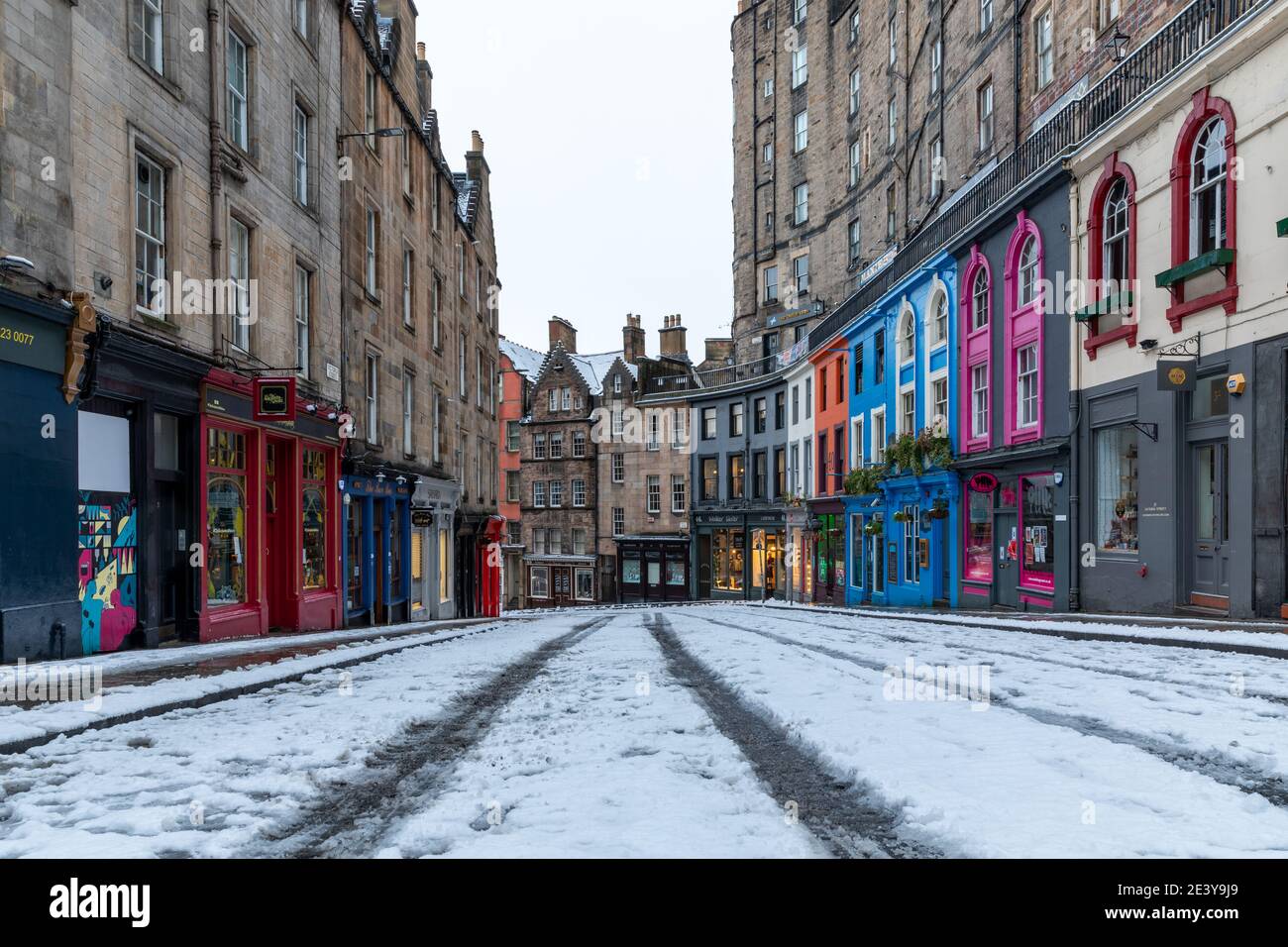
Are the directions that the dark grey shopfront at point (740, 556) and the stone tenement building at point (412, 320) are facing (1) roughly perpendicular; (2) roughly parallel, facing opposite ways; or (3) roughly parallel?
roughly perpendicular

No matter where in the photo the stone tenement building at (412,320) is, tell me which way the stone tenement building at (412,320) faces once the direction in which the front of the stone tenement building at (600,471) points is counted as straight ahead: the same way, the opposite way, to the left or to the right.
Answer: to the left

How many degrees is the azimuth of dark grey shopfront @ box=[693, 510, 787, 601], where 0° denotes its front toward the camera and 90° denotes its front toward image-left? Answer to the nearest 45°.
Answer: approximately 0°

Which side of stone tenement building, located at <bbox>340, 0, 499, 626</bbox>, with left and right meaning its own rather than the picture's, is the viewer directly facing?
right

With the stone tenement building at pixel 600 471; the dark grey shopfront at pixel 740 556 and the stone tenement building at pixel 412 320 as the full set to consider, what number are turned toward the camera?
2

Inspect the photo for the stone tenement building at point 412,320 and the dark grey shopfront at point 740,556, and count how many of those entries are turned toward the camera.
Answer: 1
